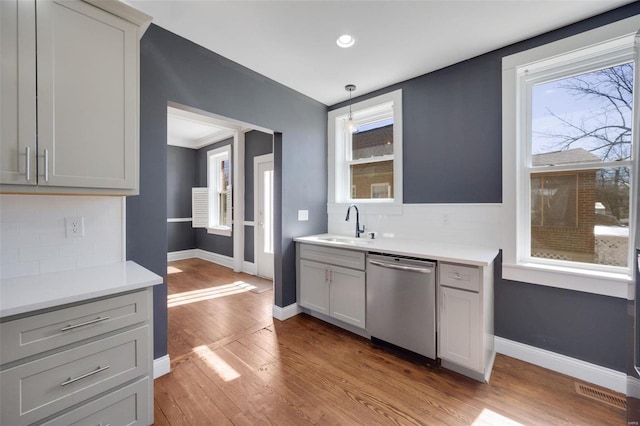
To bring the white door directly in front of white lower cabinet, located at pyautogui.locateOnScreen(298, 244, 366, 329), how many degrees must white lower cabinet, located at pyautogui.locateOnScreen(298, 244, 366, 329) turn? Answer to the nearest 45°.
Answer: approximately 90° to its right

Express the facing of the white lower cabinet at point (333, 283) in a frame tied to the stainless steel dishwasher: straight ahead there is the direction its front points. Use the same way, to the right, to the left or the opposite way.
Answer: the same way

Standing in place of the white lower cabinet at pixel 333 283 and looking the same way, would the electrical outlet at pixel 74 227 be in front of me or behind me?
in front

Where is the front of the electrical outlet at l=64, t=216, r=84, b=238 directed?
toward the camera

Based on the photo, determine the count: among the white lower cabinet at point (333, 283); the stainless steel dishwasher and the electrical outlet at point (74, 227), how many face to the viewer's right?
0

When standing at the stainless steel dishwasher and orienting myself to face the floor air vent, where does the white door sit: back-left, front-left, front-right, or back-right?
back-left

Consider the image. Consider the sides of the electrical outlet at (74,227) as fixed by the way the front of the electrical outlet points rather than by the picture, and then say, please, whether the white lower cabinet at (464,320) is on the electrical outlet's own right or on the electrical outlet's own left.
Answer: on the electrical outlet's own left

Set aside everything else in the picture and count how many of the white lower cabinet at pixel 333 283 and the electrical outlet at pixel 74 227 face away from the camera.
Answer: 0

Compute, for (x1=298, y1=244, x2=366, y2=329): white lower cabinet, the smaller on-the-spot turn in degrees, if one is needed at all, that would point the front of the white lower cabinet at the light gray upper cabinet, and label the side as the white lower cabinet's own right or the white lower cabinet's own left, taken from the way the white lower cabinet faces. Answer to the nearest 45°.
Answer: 0° — it already faces it

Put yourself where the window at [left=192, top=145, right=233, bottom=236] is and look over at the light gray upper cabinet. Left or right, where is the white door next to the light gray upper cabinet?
left

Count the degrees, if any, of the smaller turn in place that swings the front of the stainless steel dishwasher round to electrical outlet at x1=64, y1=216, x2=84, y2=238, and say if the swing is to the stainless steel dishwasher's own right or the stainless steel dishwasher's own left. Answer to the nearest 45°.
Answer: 0° — it already faces it

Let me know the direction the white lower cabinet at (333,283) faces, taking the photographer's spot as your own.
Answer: facing the viewer and to the left of the viewer
